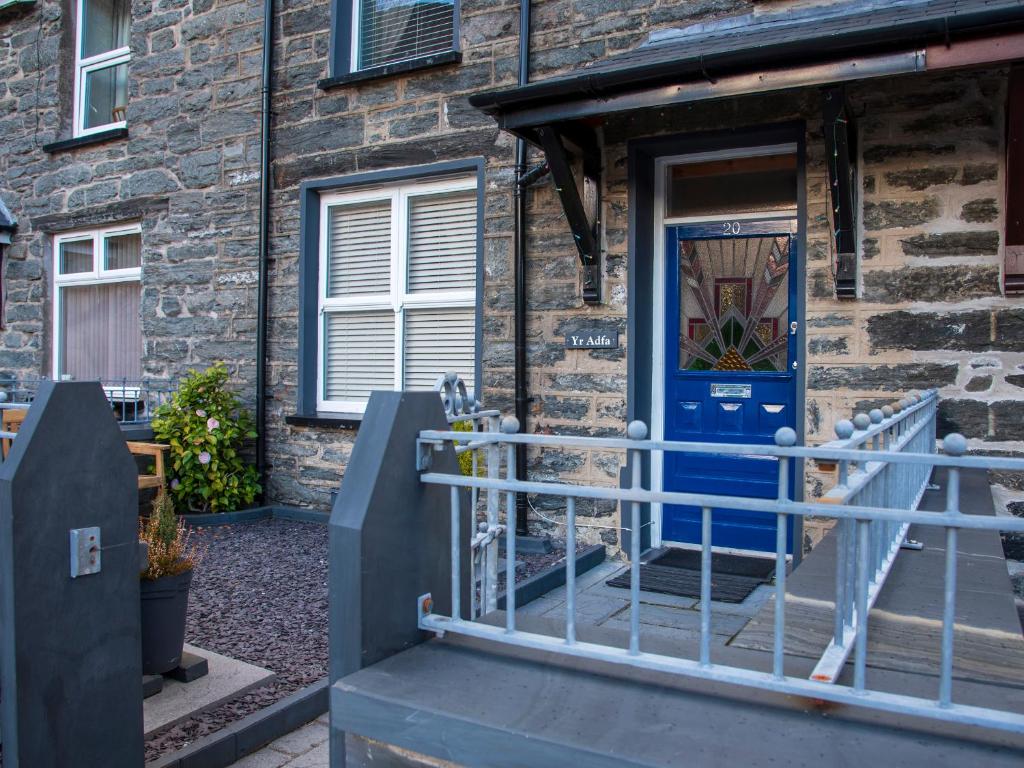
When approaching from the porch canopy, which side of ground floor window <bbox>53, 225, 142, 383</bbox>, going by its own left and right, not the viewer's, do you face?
left

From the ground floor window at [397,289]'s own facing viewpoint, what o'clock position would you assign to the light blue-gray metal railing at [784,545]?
The light blue-gray metal railing is roughly at 10 o'clock from the ground floor window.

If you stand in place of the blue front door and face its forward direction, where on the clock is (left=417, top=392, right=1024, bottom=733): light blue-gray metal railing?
The light blue-gray metal railing is roughly at 12 o'clock from the blue front door.

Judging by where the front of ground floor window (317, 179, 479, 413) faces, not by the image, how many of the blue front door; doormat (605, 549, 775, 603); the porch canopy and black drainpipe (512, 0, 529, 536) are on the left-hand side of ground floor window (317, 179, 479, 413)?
4

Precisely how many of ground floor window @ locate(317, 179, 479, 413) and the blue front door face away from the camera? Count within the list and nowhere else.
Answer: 0

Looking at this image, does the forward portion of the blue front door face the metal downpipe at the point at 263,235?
no

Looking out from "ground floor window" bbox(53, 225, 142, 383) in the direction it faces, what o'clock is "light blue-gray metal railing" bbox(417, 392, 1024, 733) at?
The light blue-gray metal railing is roughly at 10 o'clock from the ground floor window.

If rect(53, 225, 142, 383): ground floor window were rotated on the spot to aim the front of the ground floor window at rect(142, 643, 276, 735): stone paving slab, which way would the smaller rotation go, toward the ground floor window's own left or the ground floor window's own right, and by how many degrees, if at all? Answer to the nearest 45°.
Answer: approximately 45° to the ground floor window's own left

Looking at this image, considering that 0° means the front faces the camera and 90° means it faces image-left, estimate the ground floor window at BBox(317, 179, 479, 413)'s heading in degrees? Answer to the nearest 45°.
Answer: approximately 45°

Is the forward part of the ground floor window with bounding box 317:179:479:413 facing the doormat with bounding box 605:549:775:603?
no

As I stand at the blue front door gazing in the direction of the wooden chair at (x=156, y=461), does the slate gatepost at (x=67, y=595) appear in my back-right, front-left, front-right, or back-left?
front-left

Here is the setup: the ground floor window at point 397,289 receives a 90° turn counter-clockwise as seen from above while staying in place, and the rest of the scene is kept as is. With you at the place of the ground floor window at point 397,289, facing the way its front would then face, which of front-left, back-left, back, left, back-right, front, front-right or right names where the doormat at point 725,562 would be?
front

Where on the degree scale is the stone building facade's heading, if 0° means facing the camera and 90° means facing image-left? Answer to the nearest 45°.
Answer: approximately 45°

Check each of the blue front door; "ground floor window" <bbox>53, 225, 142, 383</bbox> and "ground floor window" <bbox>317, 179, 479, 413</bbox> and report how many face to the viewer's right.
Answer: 0

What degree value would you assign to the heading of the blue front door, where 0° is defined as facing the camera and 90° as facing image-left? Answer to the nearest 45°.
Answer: approximately 0°

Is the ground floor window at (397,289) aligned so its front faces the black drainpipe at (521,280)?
no

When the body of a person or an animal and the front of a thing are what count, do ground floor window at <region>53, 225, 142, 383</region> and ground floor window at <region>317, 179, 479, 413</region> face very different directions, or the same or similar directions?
same or similar directions
